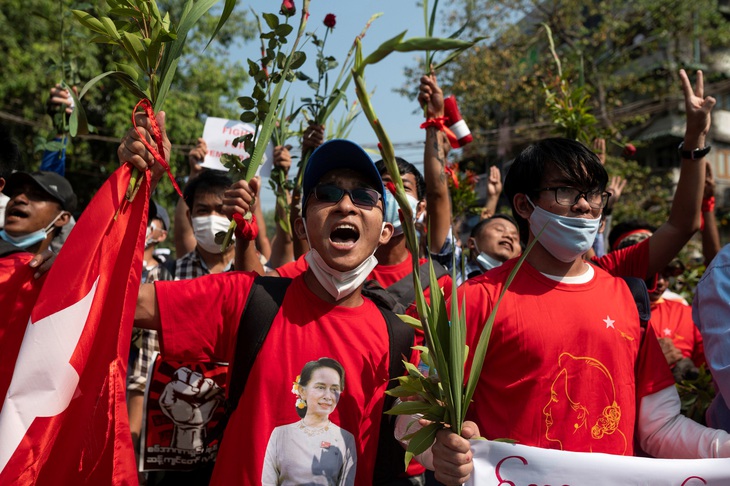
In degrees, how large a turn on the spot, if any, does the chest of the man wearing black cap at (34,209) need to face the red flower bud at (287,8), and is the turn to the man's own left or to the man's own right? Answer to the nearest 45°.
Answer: approximately 90° to the man's own left

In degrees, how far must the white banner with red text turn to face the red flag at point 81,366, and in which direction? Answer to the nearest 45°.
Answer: approximately 90° to its right

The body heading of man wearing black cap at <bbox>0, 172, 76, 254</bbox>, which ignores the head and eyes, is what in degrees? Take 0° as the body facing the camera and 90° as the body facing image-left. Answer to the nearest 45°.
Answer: approximately 45°

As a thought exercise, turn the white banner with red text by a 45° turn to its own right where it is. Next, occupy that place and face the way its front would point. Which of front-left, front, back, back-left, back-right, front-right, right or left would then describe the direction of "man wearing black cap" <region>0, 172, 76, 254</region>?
front-right

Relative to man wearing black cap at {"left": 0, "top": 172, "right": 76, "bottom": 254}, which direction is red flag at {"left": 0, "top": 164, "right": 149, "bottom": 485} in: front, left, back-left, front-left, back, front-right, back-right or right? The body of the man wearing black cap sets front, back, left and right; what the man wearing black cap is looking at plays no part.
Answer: front-left
